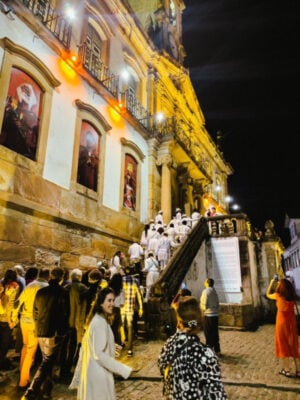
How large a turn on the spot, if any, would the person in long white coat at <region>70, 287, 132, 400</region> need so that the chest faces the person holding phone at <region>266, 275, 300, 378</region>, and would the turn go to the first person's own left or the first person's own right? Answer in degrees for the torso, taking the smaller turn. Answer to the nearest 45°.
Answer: approximately 45° to the first person's own left

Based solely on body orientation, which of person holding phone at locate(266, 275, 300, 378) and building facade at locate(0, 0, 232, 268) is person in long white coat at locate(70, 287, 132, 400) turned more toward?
the person holding phone
